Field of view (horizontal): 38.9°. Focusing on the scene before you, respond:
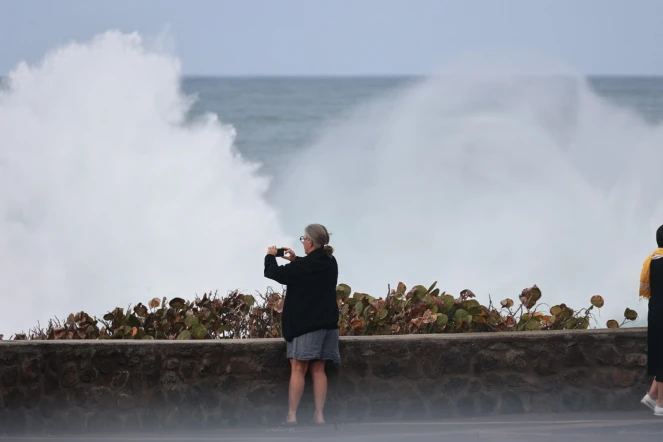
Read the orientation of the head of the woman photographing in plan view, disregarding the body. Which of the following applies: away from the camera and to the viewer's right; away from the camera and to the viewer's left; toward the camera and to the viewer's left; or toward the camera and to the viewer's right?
away from the camera and to the viewer's left

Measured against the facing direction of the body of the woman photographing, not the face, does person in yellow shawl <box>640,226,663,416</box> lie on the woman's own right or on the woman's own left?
on the woman's own right

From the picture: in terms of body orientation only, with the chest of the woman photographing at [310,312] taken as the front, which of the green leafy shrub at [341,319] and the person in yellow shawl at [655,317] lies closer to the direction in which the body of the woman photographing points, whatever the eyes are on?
the green leafy shrub

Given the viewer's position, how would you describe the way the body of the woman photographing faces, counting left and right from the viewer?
facing away from the viewer and to the left of the viewer

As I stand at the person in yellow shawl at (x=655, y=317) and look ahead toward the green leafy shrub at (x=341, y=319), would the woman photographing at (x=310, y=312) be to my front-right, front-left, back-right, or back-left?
front-left
